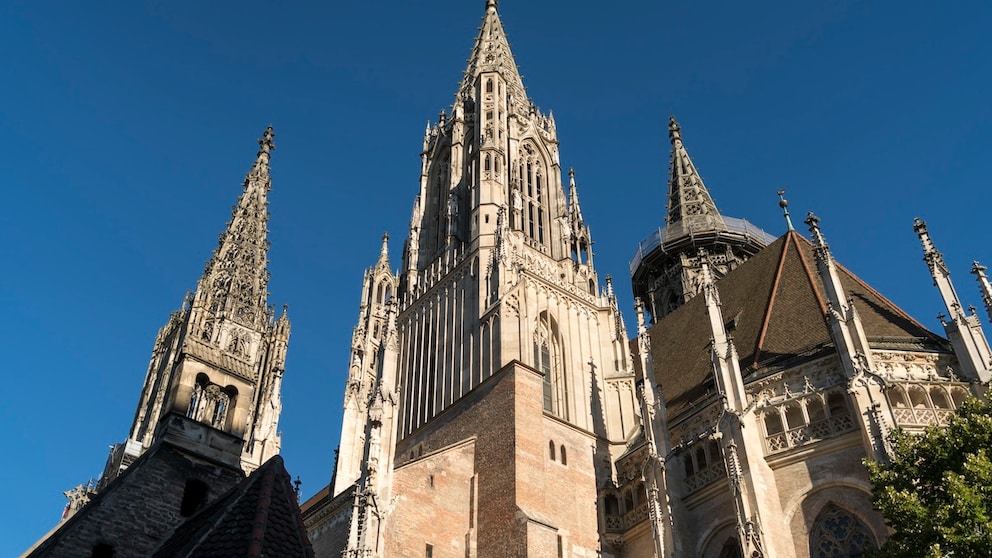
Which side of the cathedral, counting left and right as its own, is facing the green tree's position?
back

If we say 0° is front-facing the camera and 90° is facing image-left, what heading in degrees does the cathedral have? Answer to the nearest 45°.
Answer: approximately 135°
